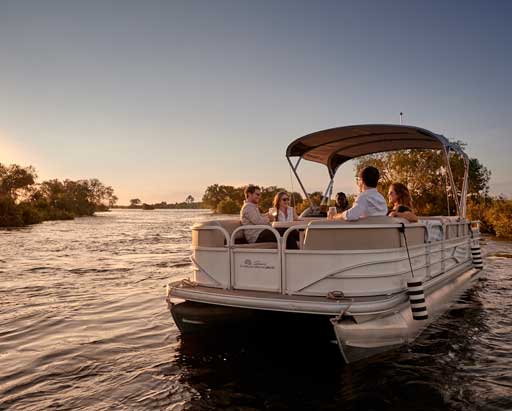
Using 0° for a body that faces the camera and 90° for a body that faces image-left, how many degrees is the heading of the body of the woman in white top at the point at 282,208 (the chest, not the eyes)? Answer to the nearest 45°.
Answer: approximately 315°

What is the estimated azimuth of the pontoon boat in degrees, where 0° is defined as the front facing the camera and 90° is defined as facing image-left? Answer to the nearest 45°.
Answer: approximately 45°

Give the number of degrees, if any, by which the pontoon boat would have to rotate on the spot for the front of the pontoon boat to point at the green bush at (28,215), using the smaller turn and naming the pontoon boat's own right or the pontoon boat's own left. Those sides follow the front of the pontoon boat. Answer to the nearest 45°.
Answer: approximately 90° to the pontoon boat's own right

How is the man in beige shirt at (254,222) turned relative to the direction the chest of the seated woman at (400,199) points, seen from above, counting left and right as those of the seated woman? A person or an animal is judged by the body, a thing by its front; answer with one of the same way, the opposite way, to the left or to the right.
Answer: the opposite way

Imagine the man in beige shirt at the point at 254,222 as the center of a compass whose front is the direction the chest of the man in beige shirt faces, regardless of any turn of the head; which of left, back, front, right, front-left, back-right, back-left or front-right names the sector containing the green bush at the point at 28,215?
back-left

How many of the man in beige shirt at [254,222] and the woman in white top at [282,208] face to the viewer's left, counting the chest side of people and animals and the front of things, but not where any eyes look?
0

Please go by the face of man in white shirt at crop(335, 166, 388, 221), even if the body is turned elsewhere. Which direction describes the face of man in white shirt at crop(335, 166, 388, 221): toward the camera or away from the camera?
away from the camera

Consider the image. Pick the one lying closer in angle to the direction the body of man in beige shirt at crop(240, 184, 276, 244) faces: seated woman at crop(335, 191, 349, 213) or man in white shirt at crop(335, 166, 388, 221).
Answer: the man in white shirt

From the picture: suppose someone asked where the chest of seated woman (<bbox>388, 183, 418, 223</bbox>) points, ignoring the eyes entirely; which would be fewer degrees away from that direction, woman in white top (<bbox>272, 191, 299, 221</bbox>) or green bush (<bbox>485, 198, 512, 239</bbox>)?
the woman in white top

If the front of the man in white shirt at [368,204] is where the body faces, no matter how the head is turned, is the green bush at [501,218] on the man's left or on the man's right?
on the man's right

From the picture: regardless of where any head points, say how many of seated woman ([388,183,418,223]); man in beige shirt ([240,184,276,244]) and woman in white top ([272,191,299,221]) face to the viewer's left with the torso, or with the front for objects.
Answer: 1

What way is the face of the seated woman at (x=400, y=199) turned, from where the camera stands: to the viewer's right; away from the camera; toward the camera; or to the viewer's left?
to the viewer's left

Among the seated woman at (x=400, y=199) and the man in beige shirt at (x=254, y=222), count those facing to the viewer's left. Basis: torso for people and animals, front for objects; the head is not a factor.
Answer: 1

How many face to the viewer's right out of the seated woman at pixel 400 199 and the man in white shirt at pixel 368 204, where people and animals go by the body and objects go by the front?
0

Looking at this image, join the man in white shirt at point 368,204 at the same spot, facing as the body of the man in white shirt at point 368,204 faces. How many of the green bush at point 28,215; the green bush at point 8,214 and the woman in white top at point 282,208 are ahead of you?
3

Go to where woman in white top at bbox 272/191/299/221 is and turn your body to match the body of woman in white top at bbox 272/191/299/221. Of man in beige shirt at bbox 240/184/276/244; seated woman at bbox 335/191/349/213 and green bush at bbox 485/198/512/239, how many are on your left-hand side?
2

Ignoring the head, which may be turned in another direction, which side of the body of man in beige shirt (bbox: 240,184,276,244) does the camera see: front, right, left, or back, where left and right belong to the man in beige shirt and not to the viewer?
right
